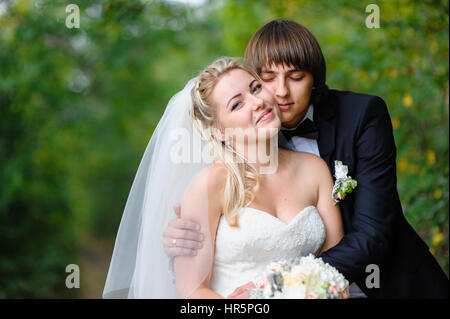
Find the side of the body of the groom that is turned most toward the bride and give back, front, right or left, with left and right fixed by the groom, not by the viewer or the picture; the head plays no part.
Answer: front

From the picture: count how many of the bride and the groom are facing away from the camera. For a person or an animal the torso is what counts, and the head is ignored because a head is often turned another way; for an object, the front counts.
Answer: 0

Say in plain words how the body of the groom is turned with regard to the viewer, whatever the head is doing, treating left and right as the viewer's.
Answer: facing the viewer and to the left of the viewer

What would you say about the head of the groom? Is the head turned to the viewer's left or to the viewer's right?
to the viewer's left

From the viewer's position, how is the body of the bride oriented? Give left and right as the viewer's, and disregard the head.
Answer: facing the viewer and to the right of the viewer
